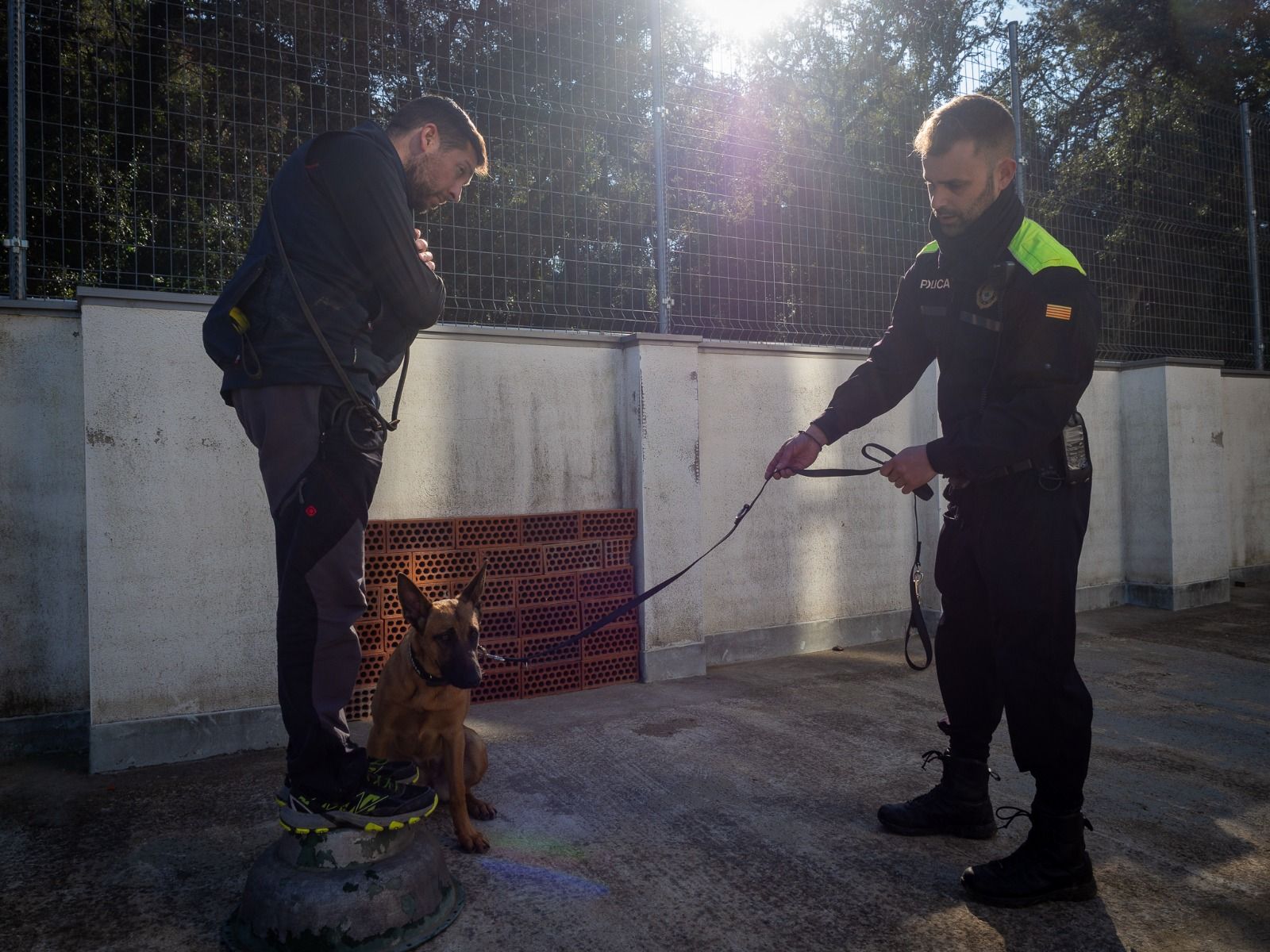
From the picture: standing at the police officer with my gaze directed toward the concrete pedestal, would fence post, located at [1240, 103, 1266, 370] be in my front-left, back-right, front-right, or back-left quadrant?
back-right

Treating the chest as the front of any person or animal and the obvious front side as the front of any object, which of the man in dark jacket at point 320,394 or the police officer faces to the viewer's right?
the man in dark jacket

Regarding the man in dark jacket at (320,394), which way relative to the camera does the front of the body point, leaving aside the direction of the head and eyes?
to the viewer's right

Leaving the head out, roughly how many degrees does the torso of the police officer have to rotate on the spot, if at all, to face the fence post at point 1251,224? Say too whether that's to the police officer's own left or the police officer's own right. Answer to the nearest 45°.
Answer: approximately 135° to the police officer's own right

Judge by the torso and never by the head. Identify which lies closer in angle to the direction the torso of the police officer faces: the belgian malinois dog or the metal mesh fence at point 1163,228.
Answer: the belgian malinois dog

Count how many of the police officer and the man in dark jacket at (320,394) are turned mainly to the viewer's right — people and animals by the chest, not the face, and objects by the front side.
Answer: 1

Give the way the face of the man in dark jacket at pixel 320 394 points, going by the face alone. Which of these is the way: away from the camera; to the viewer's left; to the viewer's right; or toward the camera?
to the viewer's right

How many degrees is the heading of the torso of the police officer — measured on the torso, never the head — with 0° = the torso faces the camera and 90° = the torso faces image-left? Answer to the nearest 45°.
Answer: approximately 45°

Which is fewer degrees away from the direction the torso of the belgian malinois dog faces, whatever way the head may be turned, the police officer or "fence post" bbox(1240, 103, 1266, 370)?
the police officer

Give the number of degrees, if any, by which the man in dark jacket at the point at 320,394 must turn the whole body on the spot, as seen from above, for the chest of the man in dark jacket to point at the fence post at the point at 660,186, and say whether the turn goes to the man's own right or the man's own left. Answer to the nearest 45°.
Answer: approximately 45° to the man's own left

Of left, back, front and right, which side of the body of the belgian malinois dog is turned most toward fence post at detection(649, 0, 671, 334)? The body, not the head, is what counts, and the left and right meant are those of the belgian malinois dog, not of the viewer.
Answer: left

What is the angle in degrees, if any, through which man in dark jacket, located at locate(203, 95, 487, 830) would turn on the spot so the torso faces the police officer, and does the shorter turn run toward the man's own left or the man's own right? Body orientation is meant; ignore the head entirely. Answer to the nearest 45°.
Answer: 0° — they already face them

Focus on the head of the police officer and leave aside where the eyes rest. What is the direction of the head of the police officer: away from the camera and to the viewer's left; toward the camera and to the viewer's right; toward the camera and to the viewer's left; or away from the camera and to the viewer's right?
toward the camera and to the viewer's left
